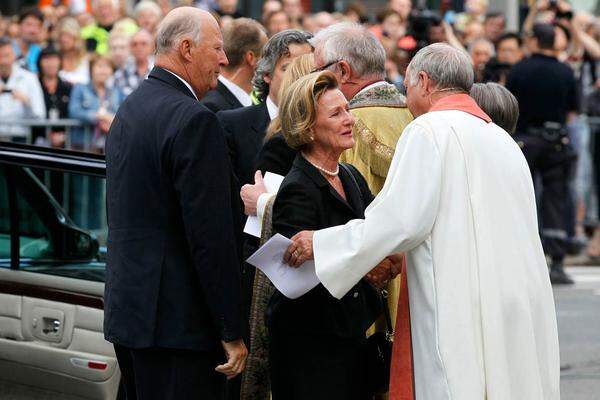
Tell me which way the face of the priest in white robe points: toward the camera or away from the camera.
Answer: away from the camera

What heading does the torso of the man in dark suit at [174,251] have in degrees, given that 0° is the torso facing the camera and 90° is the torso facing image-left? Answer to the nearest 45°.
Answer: approximately 225°

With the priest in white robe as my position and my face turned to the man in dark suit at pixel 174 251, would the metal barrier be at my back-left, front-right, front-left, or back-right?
front-right

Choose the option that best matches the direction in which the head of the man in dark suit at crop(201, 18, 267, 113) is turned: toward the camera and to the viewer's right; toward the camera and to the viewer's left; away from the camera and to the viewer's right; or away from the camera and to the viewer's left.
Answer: away from the camera and to the viewer's right

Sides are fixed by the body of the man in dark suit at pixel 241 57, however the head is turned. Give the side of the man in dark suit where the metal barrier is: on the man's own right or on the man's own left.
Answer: on the man's own left

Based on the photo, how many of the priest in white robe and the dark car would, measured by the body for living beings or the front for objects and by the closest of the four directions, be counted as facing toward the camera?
0

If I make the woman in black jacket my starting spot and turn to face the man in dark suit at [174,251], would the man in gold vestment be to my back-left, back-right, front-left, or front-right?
back-right

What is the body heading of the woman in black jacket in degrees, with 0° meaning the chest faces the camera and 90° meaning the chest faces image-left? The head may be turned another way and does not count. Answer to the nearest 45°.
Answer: approximately 315°

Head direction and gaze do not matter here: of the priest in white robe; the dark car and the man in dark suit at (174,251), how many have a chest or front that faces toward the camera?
0

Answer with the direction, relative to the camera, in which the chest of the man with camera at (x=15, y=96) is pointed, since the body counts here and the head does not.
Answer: toward the camera

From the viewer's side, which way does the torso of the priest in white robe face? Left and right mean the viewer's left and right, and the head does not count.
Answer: facing away from the viewer and to the left of the viewer

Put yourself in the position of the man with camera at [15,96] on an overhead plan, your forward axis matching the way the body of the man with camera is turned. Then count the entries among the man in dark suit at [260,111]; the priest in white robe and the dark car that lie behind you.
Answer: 0

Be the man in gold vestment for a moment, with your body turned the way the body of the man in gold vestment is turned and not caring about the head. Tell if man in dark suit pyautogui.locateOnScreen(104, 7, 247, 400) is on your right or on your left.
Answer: on your left

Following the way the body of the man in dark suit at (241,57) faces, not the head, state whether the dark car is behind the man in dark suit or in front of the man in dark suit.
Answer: behind

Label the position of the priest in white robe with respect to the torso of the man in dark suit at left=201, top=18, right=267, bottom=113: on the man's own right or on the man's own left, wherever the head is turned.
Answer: on the man's own right

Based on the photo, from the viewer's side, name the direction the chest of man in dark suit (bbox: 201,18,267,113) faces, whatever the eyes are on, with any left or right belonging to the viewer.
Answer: facing away from the viewer and to the right of the viewer

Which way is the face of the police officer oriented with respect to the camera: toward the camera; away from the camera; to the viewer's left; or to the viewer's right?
away from the camera

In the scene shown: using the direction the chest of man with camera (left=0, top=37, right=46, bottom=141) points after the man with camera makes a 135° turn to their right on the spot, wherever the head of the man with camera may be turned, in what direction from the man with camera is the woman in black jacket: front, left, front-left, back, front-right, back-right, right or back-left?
back-left
